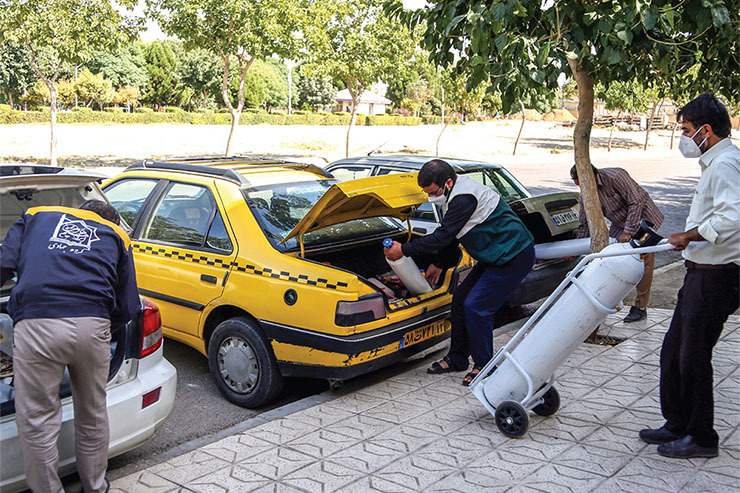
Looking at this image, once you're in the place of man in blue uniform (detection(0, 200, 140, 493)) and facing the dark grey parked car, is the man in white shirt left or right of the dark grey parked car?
right

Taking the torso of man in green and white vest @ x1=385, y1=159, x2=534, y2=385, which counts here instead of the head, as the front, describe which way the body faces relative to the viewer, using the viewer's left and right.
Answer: facing to the left of the viewer

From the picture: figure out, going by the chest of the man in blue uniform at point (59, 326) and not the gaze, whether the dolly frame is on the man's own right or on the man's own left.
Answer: on the man's own right

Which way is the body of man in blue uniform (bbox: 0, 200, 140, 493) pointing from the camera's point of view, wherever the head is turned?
away from the camera

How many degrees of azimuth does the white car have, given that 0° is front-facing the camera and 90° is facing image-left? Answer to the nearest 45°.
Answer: approximately 135°

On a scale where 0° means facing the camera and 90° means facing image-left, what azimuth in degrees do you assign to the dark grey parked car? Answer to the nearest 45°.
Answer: approximately 135°

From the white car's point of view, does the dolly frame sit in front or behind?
behind

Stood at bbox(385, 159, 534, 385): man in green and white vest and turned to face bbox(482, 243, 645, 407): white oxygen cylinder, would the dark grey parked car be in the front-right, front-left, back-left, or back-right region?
back-left

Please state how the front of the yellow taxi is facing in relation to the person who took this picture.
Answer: facing away from the viewer and to the left of the viewer

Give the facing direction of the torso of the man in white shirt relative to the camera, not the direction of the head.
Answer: to the viewer's left

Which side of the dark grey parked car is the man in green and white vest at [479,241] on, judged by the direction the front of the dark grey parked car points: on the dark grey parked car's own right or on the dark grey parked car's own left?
on the dark grey parked car's own left

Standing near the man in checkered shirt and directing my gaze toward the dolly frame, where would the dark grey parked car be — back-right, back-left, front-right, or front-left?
back-right
